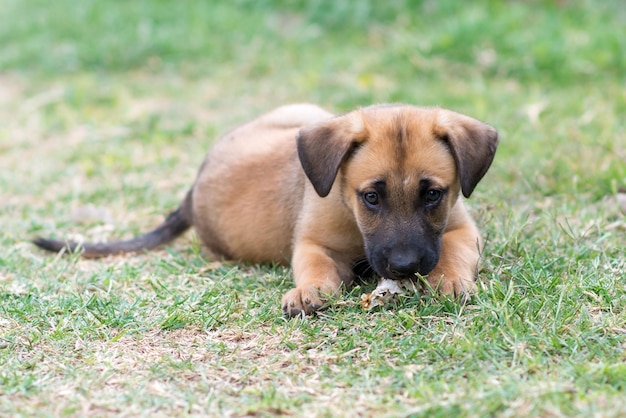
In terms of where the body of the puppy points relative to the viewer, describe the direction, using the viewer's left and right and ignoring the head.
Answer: facing the viewer and to the right of the viewer
